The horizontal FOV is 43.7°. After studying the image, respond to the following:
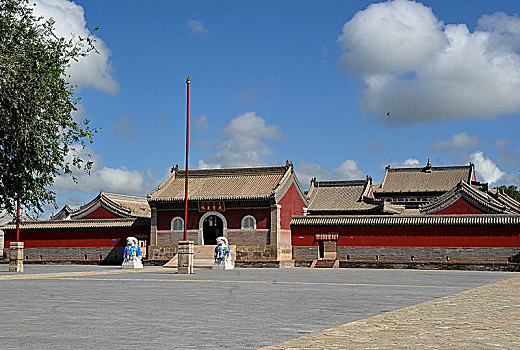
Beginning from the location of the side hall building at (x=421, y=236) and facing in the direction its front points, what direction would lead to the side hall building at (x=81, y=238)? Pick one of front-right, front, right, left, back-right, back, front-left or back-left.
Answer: right

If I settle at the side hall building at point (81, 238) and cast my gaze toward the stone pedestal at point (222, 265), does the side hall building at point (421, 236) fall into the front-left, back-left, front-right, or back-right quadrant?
front-left

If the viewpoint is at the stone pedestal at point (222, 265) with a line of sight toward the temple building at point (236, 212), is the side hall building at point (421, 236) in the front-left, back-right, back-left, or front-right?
front-right

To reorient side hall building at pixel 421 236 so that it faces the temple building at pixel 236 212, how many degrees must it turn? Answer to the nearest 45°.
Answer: approximately 90° to its right

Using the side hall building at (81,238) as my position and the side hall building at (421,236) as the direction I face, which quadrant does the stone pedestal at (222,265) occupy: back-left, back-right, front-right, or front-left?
front-right

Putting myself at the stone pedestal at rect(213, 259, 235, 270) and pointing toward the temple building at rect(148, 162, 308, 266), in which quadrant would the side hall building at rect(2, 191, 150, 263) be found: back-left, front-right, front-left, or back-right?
front-left

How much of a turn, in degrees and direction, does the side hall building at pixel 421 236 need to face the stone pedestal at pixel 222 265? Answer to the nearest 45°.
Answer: approximately 45° to its right

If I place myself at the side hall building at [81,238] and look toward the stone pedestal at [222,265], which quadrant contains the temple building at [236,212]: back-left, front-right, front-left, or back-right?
front-left

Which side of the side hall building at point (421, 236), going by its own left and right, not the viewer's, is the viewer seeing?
front
